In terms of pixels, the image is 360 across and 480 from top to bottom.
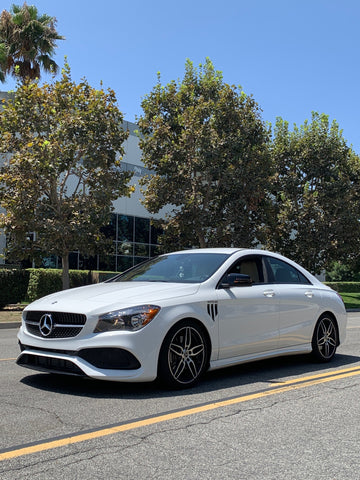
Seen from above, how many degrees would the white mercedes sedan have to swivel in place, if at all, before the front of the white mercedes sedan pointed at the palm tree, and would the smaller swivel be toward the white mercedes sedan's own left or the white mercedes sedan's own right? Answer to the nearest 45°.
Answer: approximately 135° to the white mercedes sedan's own right

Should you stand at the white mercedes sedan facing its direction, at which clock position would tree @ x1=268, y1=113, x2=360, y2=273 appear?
The tree is roughly at 5 o'clock from the white mercedes sedan.

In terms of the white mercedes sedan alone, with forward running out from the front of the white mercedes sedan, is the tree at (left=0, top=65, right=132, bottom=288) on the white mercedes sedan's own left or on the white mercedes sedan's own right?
on the white mercedes sedan's own right

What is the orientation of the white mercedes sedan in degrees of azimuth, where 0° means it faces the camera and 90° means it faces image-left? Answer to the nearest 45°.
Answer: approximately 45°

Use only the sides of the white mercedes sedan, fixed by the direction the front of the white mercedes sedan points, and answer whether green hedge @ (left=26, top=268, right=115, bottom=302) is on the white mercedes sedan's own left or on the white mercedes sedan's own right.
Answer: on the white mercedes sedan's own right

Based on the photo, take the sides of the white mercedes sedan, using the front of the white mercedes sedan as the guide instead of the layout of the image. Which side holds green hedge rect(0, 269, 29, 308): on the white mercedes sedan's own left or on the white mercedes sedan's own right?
on the white mercedes sedan's own right

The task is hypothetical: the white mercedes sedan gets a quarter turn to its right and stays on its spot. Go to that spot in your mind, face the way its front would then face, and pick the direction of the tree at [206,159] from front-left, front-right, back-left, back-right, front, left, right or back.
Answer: front-right
